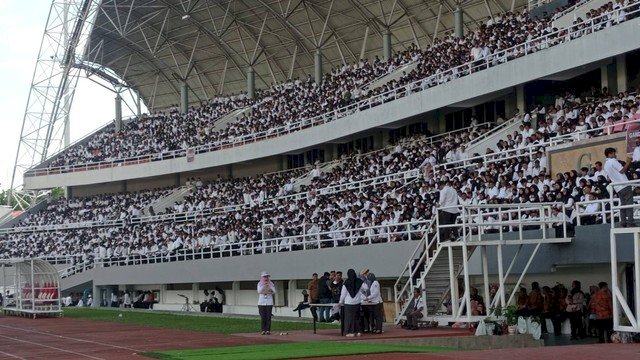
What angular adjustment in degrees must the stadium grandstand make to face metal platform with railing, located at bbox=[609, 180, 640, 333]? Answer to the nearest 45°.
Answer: approximately 45° to its left

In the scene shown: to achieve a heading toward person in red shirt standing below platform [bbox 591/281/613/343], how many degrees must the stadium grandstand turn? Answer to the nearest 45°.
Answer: approximately 45° to its left

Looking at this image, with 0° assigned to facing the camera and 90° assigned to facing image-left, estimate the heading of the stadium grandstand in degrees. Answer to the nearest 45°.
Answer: approximately 45°

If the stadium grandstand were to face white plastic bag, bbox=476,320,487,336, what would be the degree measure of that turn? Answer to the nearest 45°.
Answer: approximately 45° to its left

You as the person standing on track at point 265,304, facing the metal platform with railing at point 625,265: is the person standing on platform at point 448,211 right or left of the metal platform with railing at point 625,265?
left

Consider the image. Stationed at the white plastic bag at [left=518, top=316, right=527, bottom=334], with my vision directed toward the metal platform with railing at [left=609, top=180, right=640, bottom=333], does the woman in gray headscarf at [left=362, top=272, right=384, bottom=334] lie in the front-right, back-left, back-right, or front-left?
back-right
